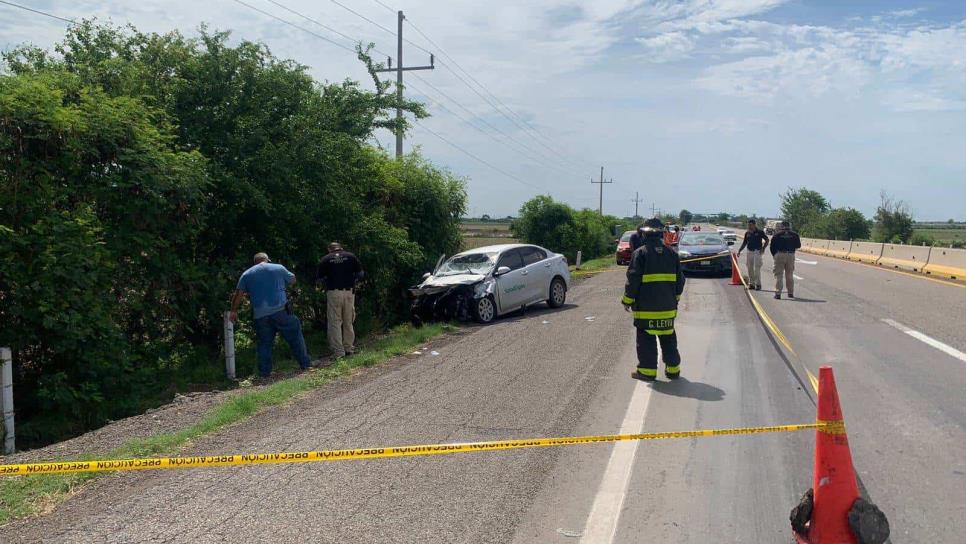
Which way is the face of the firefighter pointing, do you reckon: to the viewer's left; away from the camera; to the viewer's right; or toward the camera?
away from the camera

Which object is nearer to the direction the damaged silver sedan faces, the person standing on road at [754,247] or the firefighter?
the firefighter

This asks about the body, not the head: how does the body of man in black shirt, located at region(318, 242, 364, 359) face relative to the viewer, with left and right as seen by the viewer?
facing away from the viewer

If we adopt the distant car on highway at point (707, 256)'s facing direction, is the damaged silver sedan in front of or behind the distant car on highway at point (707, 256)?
in front

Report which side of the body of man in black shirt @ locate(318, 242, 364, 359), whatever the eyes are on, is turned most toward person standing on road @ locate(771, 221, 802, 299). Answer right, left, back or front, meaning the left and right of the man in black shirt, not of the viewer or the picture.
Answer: right

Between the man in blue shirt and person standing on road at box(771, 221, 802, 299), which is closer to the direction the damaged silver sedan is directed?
the man in blue shirt

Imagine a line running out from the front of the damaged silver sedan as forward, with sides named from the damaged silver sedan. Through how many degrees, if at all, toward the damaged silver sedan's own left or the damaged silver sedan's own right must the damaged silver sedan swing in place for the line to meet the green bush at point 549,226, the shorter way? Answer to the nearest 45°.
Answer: approximately 135° to the damaged silver sedan's own right

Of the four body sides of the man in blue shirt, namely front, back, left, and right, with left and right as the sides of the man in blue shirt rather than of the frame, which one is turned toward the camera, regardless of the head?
back

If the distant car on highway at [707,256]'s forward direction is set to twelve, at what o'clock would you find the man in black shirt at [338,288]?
The man in black shirt is roughly at 1 o'clock from the distant car on highway.

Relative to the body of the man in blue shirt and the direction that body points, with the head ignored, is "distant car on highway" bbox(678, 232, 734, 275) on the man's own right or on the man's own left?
on the man's own right

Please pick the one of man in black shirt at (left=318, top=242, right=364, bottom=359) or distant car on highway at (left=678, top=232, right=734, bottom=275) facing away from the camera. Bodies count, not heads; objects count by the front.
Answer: the man in black shirt

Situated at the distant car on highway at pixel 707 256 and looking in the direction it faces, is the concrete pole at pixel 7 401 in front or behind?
in front

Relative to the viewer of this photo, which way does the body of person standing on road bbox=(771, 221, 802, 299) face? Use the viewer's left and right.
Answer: facing away from the viewer
